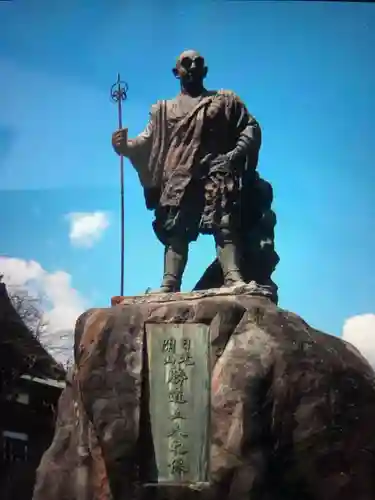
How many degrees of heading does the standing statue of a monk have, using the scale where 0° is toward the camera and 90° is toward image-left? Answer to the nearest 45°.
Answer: approximately 0°
